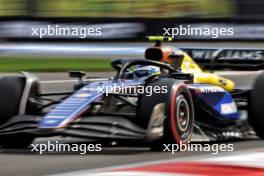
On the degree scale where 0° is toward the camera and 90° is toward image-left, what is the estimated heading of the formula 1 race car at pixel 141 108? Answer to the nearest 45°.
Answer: approximately 45°
